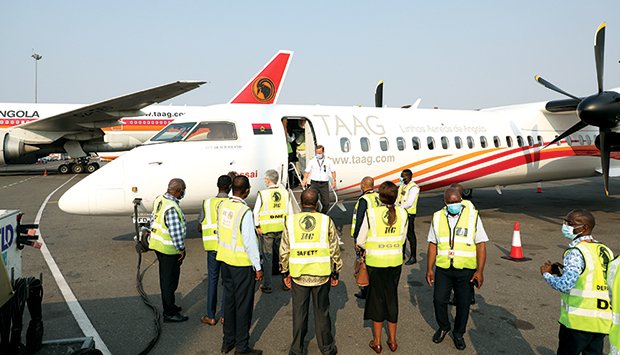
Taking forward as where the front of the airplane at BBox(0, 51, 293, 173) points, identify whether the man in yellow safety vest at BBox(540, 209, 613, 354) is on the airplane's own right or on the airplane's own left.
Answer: on the airplane's own left

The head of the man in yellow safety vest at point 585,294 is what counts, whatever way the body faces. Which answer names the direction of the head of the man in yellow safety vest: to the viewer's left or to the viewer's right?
to the viewer's left

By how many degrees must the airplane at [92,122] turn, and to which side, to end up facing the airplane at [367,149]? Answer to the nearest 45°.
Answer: approximately 135° to its left

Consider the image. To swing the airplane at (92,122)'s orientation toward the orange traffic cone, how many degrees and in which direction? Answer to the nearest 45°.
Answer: approximately 135° to its left

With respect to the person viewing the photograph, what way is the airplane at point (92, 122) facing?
facing to the left of the viewer

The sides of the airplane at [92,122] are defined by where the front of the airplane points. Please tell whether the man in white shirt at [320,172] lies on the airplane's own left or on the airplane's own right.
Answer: on the airplane's own left
